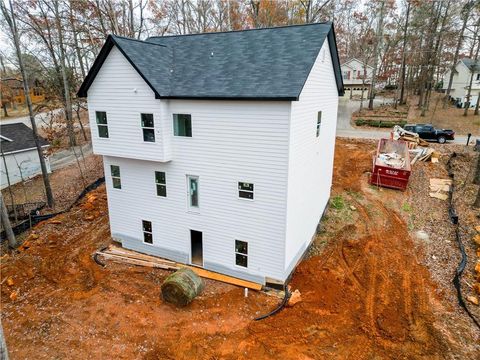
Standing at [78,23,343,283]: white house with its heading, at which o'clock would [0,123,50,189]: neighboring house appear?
The neighboring house is roughly at 9 o'clock from the white house.

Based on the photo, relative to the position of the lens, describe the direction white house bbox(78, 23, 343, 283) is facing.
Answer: facing away from the viewer and to the right of the viewer

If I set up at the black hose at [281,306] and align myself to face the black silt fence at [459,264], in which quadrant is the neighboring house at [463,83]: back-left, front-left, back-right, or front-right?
front-left

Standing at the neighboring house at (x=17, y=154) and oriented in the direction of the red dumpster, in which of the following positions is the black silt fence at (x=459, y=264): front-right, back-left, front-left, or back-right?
front-right

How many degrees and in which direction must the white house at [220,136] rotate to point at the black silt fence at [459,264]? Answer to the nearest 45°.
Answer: approximately 45° to its right

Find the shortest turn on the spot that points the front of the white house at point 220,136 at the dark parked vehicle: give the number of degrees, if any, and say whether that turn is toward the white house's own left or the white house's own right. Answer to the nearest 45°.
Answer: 0° — it already faces it

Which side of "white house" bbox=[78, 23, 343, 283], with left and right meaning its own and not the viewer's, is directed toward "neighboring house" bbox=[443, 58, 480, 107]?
front

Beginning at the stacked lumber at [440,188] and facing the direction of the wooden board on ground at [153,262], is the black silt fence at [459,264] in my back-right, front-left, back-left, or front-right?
front-left

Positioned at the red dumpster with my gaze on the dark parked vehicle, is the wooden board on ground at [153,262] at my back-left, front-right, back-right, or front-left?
back-left
